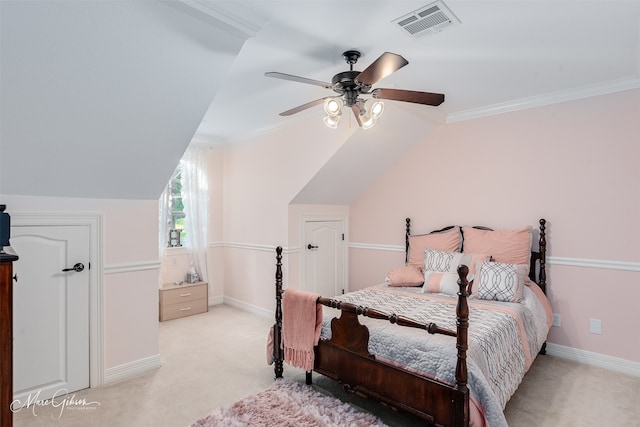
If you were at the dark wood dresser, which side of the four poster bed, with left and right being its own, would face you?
front

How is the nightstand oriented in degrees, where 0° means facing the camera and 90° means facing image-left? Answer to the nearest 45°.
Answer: approximately 315°

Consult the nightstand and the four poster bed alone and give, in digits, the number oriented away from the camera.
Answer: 0

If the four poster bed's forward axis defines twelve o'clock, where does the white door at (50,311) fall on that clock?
The white door is roughly at 1 o'clock from the four poster bed.

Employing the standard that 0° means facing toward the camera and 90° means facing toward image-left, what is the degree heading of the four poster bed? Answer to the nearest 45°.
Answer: approximately 45°

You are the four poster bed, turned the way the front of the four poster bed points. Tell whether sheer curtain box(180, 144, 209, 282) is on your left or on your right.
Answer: on your right
